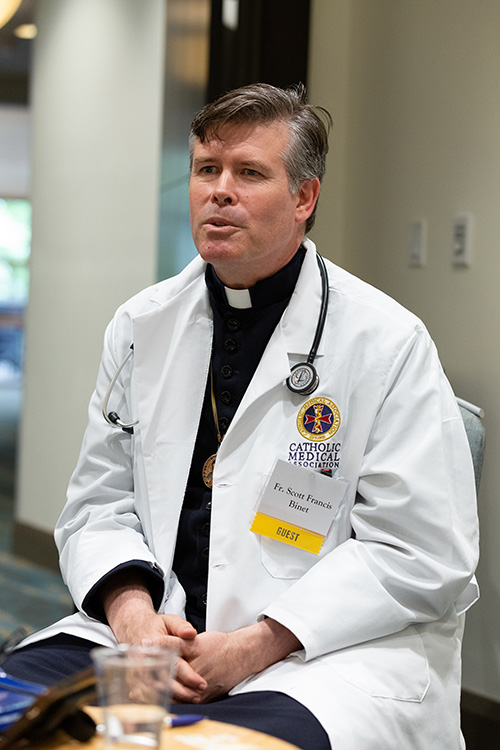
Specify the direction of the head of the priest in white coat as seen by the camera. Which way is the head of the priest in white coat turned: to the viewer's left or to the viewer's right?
to the viewer's left

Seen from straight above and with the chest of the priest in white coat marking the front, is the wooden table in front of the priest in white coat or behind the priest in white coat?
in front

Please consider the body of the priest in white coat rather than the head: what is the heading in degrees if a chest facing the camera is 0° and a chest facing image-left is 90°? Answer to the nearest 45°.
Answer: approximately 45°

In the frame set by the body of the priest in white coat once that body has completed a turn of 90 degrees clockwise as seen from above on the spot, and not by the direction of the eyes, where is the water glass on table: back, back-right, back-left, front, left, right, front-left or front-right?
back-left
